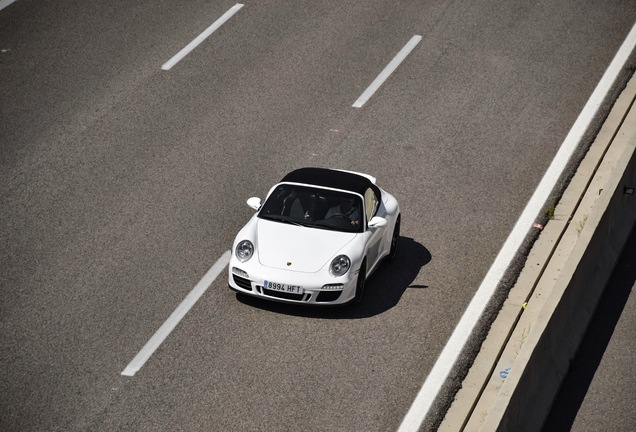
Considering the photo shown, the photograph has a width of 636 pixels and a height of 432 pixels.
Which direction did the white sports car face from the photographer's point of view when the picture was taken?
facing the viewer and to the left of the viewer
